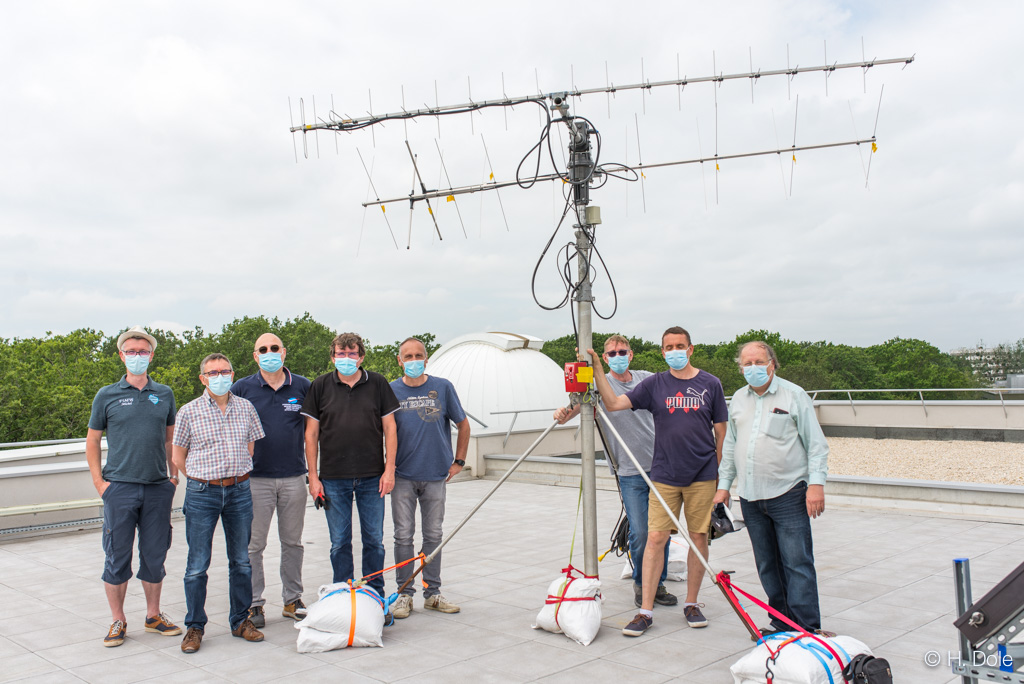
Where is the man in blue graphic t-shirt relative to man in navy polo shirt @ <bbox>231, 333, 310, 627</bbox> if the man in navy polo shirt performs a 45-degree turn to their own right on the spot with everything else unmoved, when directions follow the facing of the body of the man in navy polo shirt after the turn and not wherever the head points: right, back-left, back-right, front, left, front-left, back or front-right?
back-left

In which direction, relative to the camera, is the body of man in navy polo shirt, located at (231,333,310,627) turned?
toward the camera

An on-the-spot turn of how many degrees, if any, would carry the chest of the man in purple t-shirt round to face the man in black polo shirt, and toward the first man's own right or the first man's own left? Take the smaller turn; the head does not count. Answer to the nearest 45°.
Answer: approximately 90° to the first man's own right

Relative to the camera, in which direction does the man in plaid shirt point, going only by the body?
toward the camera

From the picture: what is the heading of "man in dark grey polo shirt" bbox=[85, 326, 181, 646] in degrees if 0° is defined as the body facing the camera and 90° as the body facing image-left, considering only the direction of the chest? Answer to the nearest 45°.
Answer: approximately 0°

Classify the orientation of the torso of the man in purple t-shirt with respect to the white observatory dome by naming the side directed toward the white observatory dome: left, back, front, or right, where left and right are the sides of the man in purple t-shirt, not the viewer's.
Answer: back

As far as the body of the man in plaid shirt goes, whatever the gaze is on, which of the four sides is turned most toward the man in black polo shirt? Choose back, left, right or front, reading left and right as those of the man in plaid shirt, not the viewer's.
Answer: left

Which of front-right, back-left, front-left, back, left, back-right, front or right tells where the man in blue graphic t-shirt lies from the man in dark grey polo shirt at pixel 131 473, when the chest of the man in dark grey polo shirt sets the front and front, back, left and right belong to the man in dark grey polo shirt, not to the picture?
left

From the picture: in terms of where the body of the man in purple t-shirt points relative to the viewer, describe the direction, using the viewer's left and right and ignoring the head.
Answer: facing the viewer

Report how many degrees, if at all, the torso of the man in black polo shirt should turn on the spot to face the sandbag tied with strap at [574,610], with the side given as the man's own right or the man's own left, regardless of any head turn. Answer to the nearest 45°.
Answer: approximately 45° to the man's own left
